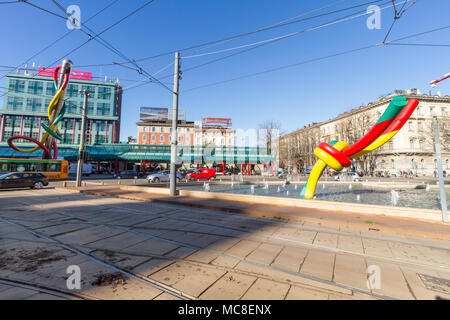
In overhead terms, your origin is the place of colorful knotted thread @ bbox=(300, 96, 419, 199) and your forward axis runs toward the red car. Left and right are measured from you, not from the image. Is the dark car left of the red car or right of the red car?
left

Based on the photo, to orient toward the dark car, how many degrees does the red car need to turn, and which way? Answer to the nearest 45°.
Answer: approximately 45° to its left

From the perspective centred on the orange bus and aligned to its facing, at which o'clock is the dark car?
The dark car is roughly at 9 o'clock from the orange bus.

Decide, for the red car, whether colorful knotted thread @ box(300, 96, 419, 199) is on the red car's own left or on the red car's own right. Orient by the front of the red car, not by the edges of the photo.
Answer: on the red car's own left

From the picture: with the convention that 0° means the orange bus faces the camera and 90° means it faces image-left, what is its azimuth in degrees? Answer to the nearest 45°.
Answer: approximately 90°

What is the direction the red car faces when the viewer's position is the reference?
facing to the left of the viewer

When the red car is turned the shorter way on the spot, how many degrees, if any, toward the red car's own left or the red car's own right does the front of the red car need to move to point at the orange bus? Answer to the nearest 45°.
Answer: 0° — it already faces it

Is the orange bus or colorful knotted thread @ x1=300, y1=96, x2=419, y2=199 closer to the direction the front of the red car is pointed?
the orange bus
